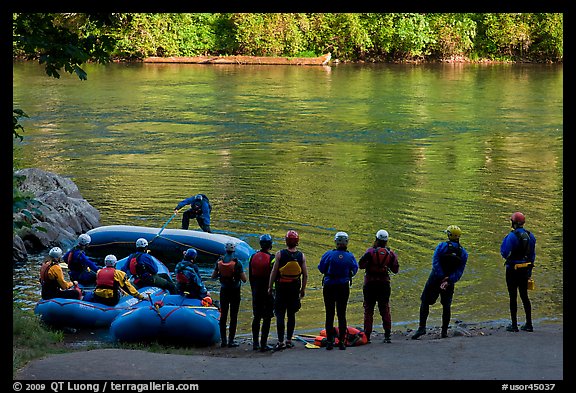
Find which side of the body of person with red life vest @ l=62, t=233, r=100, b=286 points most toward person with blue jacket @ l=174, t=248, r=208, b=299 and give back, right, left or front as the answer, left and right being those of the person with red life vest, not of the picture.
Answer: right

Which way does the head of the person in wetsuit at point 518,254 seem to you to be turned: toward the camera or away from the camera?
away from the camera

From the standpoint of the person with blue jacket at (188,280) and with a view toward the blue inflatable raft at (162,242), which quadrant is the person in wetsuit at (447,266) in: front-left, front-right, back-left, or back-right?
back-right

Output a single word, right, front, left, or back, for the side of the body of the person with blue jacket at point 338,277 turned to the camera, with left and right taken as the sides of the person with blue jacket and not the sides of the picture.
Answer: back

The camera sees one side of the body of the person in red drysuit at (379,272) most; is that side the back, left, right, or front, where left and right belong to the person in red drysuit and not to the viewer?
back

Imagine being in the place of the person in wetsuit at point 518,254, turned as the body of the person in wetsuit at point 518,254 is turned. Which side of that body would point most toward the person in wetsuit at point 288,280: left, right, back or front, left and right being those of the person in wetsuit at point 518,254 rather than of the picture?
left

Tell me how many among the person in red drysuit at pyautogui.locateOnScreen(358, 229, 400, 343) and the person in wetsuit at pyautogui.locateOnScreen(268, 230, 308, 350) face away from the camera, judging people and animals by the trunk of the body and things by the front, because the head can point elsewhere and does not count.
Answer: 2

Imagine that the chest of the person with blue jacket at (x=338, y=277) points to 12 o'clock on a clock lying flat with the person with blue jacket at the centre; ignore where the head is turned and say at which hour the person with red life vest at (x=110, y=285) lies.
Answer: The person with red life vest is roughly at 10 o'clock from the person with blue jacket.

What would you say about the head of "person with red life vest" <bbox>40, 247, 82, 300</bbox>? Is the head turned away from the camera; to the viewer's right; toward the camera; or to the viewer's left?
away from the camera

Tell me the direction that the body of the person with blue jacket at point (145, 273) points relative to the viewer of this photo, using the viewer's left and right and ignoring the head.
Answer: facing away from the viewer and to the right of the viewer

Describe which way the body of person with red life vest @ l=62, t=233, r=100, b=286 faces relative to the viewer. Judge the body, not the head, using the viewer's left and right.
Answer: facing away from the viewer and to the right of the viewer

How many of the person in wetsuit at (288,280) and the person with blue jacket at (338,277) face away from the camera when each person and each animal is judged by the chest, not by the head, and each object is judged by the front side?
2

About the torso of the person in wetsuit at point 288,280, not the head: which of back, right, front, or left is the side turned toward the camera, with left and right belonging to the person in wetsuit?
back

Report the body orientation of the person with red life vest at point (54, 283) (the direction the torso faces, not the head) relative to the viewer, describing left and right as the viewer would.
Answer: facing away from the viewer and to the right of the viewer

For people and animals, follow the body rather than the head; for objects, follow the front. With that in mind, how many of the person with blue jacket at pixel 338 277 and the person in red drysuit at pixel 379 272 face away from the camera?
2
